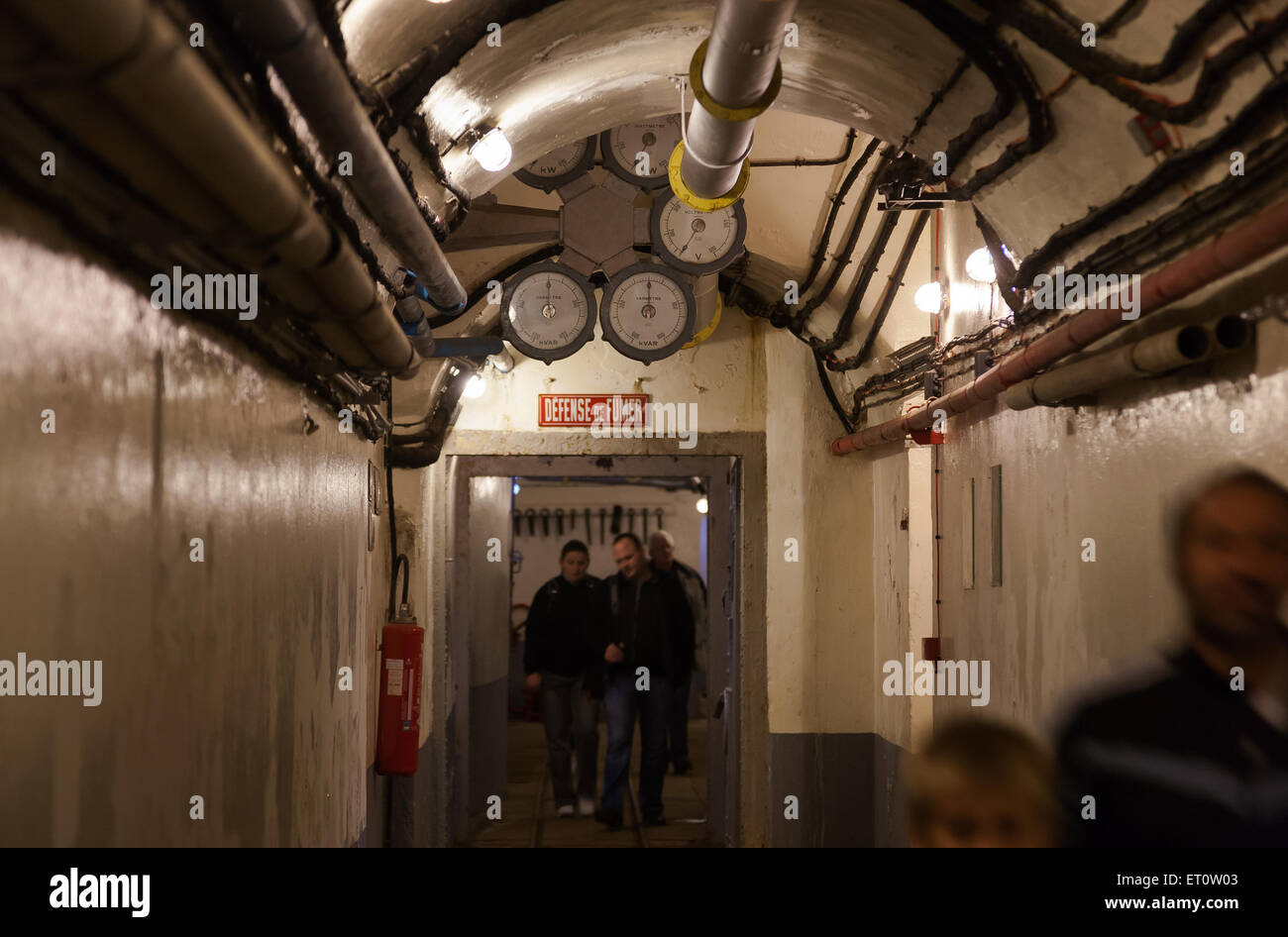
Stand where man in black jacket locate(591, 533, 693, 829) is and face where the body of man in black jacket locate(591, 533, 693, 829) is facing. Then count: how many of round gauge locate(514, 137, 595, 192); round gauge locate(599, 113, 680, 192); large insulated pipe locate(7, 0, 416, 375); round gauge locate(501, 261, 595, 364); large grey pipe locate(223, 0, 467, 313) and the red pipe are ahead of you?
6

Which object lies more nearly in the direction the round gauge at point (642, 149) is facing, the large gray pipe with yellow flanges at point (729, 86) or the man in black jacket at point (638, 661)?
the large gray pipe with yellow flanges

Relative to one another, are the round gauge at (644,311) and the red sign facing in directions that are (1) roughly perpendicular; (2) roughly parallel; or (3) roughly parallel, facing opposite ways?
roughly parallel

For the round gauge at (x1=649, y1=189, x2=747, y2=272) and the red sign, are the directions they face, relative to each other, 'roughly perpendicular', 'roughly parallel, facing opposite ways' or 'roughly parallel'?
roughly parallel

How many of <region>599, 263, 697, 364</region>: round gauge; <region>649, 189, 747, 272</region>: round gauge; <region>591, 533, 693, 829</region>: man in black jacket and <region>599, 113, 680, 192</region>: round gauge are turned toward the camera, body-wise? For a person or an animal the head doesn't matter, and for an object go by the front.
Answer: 4

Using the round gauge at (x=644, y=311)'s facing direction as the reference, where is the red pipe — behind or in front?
in front

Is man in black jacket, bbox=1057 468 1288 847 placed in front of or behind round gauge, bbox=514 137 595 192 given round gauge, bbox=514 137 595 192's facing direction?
in front

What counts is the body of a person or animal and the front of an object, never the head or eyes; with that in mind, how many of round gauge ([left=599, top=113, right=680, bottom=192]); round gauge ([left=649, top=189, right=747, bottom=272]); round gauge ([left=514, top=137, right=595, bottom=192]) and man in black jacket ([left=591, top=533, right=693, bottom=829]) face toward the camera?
4

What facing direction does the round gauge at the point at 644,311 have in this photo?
toward the camera

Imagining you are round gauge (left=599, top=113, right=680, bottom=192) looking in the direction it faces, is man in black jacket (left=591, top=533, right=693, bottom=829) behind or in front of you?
behind

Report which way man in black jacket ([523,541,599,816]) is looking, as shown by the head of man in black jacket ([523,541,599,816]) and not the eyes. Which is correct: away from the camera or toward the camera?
toward the camera

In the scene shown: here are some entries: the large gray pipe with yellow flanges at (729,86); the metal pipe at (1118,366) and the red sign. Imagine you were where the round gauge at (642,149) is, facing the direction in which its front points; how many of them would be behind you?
1
